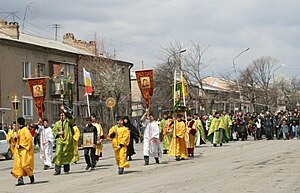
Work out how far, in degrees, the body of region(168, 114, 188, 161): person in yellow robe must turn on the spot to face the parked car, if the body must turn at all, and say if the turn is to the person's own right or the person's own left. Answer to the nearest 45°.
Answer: approximately 90° to the person's own right

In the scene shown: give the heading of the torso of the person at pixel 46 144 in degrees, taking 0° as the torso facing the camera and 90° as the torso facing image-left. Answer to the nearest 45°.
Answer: approximately 45°

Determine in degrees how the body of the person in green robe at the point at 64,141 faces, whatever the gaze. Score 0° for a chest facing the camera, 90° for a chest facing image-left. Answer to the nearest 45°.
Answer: approximately 45°

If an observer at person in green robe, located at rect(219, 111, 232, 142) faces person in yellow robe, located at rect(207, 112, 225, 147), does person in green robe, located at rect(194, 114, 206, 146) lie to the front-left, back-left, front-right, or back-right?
front-right

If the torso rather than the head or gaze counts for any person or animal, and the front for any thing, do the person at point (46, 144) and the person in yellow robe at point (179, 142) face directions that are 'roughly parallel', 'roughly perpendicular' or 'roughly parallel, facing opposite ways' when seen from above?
roughly parallel

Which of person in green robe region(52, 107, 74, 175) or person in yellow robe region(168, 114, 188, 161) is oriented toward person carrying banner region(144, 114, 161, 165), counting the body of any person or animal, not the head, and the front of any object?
the person in yellow robe

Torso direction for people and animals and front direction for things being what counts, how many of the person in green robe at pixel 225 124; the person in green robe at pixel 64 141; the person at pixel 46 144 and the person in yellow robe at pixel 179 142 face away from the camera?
0

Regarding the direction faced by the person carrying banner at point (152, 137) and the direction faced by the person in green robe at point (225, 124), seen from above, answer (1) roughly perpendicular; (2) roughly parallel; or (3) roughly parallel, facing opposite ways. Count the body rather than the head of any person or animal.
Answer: roughly parallel

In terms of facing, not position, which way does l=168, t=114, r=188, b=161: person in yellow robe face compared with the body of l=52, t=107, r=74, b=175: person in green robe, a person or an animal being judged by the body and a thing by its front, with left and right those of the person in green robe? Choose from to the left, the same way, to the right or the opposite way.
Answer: the same way

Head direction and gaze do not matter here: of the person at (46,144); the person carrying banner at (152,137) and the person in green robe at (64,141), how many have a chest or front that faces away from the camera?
0

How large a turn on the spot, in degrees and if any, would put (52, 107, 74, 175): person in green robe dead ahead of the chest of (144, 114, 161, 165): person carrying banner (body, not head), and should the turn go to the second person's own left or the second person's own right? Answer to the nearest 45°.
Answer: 0° — they already face them

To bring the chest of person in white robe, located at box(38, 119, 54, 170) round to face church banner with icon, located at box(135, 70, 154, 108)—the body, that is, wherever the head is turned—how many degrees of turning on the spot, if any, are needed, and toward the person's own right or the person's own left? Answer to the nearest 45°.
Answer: approximately 135° to the person's own left
